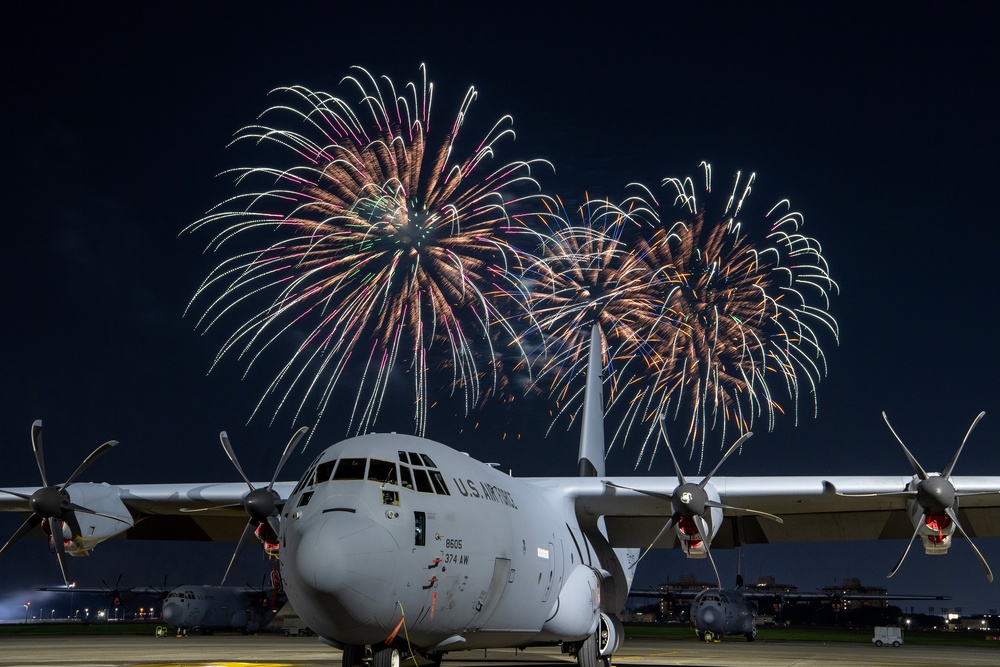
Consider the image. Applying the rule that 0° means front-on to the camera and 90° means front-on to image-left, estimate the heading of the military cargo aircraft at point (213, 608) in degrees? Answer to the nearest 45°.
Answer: approximately 45°

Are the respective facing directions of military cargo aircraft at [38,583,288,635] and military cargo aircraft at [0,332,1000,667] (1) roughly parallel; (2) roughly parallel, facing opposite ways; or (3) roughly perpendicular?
roughly parallel

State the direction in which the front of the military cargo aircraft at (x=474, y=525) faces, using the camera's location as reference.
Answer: facing the viewer and to the left of the viewer

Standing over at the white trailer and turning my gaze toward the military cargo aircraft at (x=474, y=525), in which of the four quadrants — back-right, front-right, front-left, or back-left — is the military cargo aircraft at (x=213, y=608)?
front-right

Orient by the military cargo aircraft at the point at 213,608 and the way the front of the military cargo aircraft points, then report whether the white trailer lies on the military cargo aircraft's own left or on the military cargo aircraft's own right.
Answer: on the military cargo aircraft's own left

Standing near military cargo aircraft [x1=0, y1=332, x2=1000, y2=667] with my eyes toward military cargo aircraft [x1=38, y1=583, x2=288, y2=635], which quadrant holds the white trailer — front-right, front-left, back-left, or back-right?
front-right

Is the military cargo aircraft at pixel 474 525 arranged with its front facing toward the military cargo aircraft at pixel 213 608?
no

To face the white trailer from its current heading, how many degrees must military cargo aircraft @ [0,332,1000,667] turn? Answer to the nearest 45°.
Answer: approximately 180°

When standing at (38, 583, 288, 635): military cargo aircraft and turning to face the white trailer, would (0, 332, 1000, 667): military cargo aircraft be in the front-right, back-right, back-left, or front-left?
front-right

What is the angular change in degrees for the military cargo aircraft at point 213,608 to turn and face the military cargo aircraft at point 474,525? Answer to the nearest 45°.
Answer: approximately 45° to its left

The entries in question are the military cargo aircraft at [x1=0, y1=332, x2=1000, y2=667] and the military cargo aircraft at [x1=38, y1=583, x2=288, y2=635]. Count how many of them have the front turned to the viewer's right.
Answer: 0
